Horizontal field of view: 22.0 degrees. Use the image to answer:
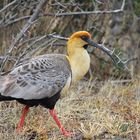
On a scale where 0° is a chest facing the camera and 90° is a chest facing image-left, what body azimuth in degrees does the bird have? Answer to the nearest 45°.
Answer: approximately 270°

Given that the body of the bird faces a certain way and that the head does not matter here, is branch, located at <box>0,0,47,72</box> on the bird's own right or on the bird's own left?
on the bird's own left
